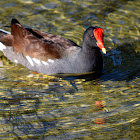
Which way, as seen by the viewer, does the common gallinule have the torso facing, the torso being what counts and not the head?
to the viewer's right
